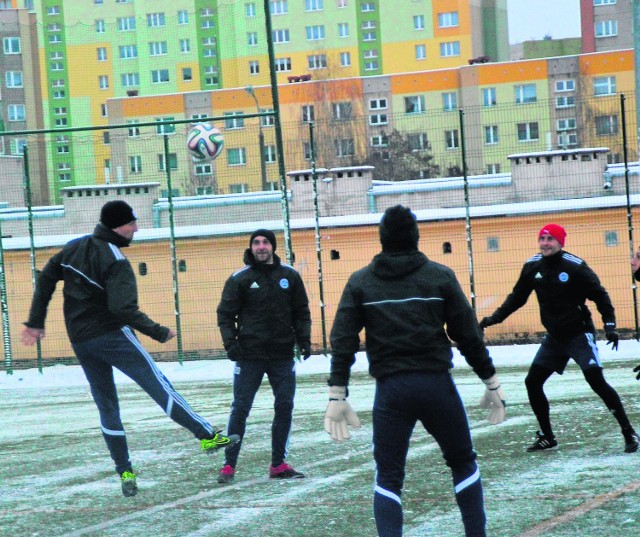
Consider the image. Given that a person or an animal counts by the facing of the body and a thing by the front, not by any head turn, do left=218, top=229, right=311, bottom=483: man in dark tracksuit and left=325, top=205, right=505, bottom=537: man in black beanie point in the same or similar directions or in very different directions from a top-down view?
very different directions

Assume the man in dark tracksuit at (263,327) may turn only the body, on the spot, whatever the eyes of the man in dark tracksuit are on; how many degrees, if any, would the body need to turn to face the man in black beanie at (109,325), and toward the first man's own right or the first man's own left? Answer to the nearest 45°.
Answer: approximately 45° to the first man's own right

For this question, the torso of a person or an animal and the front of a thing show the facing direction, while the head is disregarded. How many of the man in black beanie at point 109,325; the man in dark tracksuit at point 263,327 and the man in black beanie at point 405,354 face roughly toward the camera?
1

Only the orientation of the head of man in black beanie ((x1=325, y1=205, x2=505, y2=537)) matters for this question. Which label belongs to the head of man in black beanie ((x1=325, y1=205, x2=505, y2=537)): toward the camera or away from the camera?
away from the camera

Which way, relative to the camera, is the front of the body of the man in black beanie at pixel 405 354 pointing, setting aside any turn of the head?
away from the camera

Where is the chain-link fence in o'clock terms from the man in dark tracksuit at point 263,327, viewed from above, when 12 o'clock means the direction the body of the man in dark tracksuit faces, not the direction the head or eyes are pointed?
The chain-link fence is roughly at 6 o'clock from the man in dark tracksuit.

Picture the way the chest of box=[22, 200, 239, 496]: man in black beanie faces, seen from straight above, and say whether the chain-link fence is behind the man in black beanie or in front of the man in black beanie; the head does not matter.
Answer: in front

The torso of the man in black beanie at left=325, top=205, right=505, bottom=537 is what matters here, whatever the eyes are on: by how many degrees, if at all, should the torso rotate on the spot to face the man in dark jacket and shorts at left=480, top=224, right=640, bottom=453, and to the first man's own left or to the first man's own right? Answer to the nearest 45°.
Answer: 0° — they already face them

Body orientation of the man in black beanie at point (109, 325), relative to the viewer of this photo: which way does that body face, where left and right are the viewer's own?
facing away from the viewer and to the right of the viewer

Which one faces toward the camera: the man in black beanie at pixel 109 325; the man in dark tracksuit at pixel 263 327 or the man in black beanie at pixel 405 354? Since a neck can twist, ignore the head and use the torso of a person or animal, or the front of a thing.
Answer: the man in dark tracksuit
